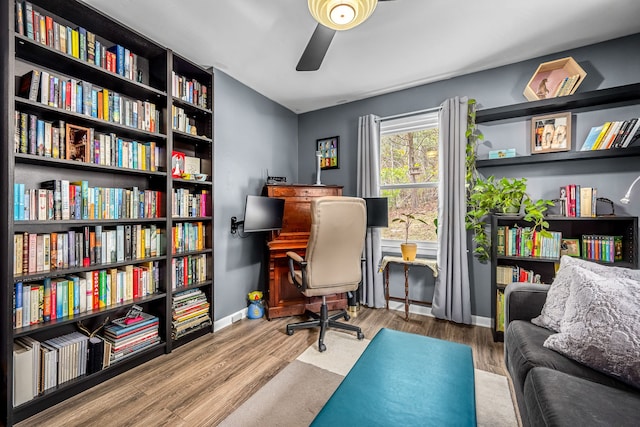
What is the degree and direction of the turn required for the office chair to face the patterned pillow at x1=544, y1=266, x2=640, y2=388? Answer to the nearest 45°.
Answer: approximately 180°

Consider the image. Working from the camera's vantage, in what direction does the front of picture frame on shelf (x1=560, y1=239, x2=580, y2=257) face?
facing the viewer

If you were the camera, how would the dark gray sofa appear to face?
facing to the left of the viewer

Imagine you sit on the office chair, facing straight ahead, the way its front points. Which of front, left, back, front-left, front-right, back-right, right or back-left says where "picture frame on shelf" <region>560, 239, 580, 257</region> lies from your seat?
back-right

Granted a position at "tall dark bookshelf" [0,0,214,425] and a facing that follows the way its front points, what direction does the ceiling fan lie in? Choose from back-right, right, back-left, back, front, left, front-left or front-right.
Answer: front

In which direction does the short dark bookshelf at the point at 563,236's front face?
toward the camera

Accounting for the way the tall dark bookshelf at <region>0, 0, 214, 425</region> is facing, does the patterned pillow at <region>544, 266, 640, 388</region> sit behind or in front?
in front

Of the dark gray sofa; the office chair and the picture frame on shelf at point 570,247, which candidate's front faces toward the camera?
the picture frame on shelf

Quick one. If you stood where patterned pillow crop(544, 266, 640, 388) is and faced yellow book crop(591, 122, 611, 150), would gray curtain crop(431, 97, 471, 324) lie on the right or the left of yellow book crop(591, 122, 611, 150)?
left

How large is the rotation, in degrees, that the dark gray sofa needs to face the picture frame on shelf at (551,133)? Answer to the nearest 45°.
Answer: approximately 90° to its right

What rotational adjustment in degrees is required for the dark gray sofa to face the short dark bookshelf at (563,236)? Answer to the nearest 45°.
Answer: approximately 90° to its right

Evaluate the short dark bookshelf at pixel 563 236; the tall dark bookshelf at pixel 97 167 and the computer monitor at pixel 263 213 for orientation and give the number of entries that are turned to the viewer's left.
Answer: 0

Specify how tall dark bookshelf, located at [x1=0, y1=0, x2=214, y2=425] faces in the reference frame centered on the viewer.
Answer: facing the viewer and to the right of the viewer

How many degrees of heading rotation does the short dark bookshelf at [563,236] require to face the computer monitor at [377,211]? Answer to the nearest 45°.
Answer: approximately 90° to its right

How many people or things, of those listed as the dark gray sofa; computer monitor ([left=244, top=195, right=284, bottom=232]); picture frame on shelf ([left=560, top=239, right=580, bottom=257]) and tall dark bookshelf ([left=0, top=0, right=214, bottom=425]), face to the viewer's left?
1

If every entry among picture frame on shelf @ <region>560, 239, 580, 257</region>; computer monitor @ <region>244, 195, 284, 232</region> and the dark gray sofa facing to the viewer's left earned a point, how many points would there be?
1

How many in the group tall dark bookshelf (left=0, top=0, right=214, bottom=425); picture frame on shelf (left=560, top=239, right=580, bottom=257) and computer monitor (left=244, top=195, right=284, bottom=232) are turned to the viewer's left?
0

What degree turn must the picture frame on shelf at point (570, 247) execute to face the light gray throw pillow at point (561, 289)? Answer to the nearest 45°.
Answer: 0° — it already faces it
